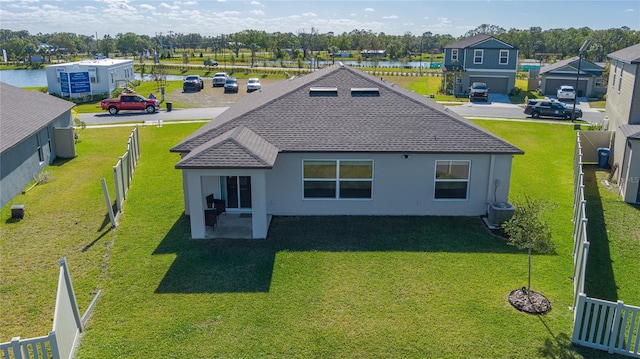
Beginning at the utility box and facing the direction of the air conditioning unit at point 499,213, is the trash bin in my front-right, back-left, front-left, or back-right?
front-left

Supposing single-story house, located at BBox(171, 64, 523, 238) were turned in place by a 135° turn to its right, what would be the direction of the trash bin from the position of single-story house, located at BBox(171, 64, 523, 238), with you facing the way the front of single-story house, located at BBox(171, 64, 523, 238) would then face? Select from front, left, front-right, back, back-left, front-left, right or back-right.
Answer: left

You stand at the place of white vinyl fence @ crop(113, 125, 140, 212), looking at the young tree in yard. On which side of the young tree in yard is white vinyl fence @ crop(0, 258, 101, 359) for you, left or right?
right

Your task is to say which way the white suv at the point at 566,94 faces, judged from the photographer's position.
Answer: facing away from the viewer

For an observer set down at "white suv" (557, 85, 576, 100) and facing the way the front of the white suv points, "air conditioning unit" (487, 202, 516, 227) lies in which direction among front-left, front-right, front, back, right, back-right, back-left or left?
back

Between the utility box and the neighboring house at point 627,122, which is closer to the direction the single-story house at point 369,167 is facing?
the neighboring house

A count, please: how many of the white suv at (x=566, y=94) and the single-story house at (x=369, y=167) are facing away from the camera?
2

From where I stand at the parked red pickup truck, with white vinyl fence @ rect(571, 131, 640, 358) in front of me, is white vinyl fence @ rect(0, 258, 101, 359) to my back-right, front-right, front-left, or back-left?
front-right

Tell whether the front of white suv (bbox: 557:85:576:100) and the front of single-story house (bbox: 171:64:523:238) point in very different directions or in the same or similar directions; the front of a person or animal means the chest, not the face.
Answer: same or similar directions

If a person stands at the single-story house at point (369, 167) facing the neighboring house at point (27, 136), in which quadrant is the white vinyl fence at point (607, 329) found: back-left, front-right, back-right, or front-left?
back-left

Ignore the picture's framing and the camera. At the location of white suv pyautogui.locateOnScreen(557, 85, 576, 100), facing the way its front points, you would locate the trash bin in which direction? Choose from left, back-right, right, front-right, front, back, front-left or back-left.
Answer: back

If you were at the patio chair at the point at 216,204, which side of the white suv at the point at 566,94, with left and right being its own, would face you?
back

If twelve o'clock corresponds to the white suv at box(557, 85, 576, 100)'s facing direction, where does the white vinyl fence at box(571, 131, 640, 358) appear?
The white vinyl fence is roughly at 6 o'clock from the white suv.

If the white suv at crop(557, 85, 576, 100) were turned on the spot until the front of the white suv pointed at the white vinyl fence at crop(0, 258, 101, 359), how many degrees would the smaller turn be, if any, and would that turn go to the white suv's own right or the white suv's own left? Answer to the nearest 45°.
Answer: approximately 180°

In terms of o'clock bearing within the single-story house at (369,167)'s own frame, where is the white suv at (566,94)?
The white suv is roughly at 1 o'clock from the single-story house.

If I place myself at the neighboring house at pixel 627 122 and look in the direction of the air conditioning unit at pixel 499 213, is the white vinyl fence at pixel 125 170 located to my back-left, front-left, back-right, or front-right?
front-right

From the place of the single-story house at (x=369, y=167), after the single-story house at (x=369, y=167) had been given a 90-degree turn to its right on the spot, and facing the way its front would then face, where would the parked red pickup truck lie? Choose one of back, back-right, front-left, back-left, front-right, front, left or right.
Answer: back-left

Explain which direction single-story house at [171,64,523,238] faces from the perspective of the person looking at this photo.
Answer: facing away from the viewer

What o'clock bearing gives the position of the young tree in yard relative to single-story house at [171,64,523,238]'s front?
The young tree in yard is roughly at 5 o'clock from the single-story house.
